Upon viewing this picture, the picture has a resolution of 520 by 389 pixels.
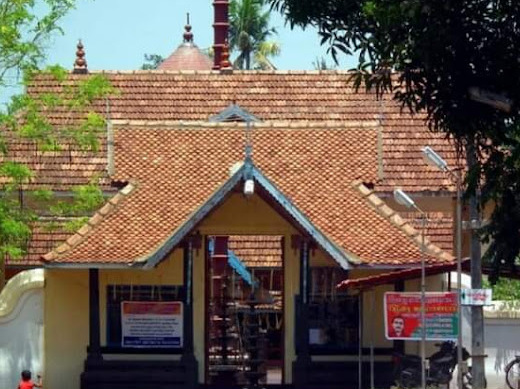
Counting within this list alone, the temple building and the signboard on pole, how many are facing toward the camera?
2

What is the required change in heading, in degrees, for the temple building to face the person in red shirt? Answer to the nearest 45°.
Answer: approximately 45° to its right

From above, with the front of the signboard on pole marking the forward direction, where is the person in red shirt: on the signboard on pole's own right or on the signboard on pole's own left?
on the signboard on pole's own right

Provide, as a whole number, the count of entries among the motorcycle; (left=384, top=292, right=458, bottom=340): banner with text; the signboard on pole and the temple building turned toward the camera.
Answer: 3
